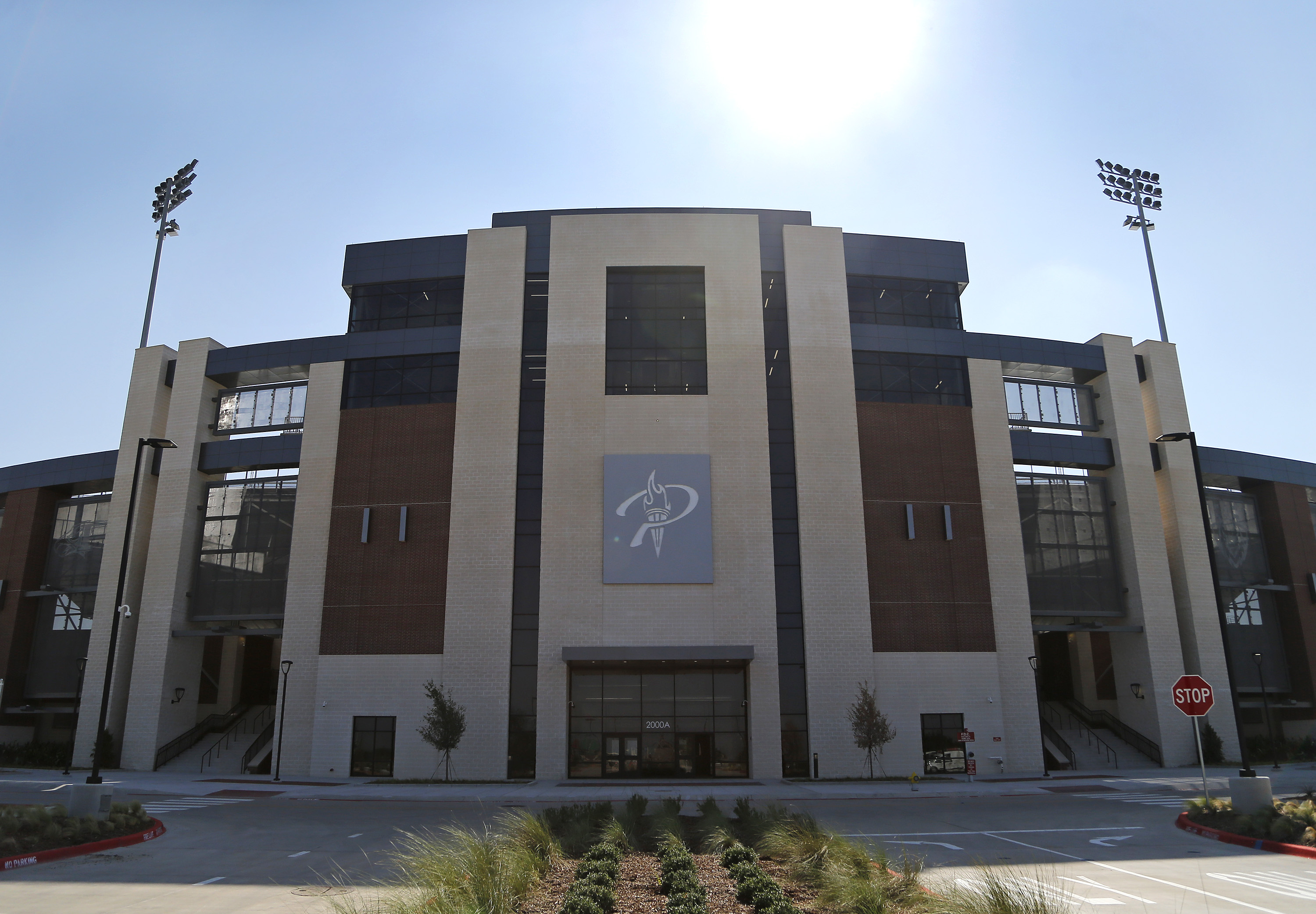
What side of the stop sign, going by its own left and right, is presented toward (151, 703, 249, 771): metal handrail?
right

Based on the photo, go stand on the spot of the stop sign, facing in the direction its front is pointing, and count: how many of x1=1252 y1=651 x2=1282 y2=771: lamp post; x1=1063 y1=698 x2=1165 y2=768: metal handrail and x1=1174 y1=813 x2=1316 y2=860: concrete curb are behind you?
2

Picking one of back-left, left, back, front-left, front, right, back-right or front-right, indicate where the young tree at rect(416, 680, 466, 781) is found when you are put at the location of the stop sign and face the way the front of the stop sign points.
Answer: right

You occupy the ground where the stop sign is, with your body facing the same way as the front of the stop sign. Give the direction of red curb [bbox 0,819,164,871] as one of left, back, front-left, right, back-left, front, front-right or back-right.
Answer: front-right

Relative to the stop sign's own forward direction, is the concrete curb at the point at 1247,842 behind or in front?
in front

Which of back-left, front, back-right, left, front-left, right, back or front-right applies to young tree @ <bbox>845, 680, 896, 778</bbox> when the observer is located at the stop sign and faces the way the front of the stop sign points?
back-right

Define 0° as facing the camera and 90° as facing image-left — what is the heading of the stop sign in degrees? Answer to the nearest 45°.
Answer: approximately 0°

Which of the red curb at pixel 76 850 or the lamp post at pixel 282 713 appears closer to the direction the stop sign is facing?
the red curb

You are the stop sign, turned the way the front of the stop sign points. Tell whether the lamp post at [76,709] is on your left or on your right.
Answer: on your right

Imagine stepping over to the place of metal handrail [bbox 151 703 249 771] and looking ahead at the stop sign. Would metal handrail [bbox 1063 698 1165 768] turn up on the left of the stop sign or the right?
left

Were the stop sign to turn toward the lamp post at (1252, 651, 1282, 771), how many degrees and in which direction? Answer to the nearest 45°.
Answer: approximately 180°

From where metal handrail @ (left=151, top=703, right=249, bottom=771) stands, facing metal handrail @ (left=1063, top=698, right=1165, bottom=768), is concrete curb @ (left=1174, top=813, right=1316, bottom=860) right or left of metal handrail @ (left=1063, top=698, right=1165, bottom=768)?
right
